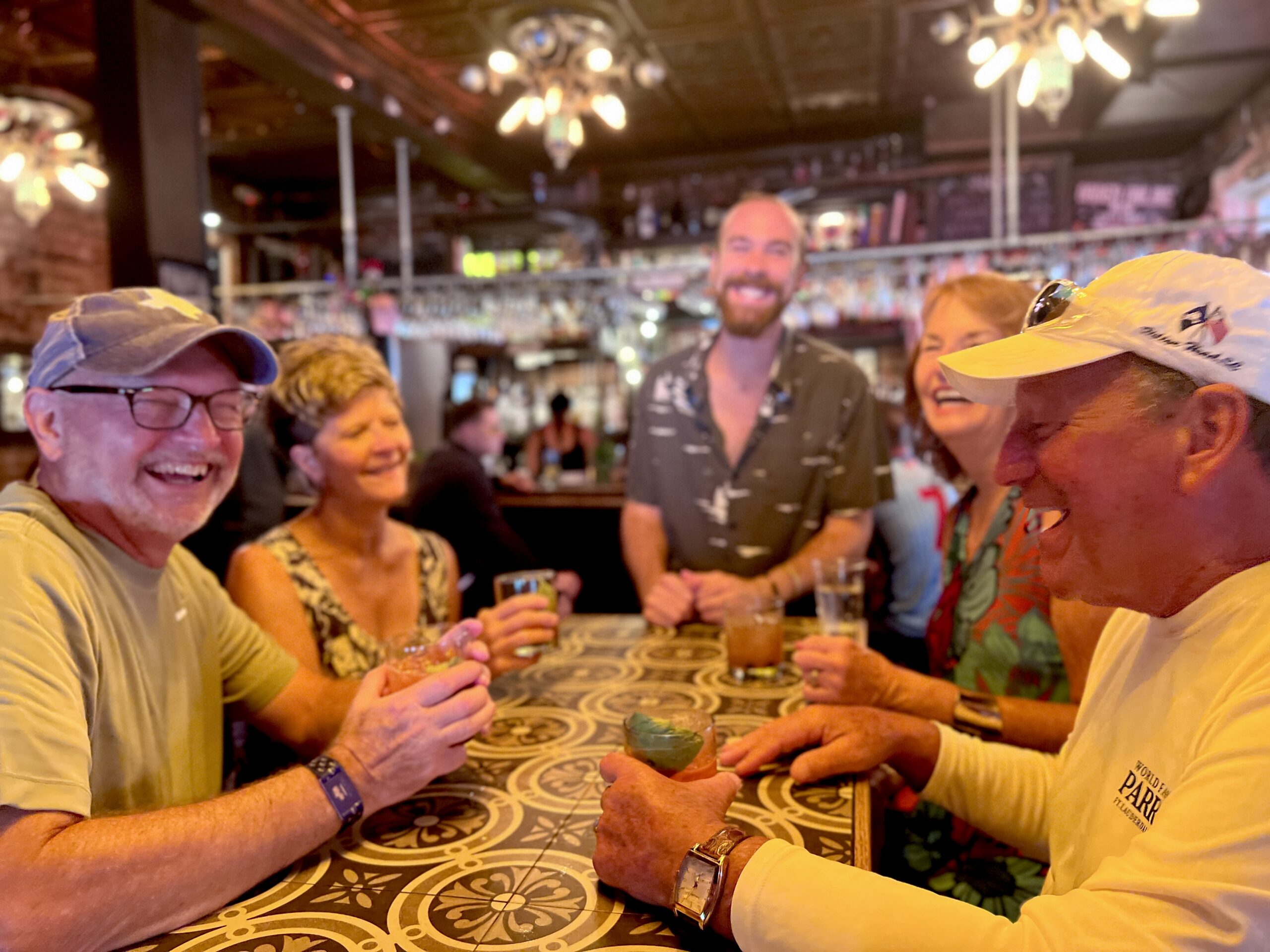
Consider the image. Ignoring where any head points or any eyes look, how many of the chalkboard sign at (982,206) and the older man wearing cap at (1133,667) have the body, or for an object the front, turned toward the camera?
1

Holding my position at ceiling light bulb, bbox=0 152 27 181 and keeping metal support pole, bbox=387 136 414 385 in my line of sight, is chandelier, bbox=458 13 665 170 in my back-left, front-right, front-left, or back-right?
front-right

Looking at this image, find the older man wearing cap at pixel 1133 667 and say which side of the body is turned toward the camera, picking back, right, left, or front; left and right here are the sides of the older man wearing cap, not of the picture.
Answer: left

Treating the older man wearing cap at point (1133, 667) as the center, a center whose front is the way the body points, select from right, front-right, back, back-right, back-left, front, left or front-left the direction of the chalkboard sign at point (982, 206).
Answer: right

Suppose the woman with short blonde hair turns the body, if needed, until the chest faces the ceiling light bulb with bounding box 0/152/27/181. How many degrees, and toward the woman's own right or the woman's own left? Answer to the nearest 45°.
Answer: approximately 180°

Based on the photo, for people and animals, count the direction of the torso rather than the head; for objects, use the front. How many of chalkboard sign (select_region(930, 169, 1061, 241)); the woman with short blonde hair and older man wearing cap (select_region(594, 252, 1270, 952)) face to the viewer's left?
1

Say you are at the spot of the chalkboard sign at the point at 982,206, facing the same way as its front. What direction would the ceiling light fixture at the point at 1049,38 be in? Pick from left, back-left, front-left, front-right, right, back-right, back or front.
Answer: front

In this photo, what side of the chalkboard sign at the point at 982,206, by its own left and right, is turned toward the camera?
front

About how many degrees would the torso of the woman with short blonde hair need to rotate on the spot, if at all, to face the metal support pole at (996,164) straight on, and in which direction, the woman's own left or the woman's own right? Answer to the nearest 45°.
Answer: approximately 90° to the woman's own left

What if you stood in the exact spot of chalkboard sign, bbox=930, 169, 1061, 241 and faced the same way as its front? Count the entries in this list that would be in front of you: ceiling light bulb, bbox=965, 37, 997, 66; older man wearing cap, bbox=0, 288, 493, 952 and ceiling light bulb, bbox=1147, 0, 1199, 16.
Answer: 3

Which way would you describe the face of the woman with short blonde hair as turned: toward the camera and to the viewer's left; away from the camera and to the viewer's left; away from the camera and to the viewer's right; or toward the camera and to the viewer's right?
toward the camera and to the viewer's right

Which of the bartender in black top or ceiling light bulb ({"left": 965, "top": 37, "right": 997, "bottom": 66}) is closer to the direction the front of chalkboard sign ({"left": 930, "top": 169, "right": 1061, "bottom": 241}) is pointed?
the ceiling light bulb

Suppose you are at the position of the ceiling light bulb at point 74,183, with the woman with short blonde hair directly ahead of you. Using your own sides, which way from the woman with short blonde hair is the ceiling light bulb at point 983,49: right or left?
left

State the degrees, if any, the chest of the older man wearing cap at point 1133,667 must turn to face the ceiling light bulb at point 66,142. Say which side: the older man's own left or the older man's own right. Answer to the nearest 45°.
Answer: approximately 45° to the older man's own right

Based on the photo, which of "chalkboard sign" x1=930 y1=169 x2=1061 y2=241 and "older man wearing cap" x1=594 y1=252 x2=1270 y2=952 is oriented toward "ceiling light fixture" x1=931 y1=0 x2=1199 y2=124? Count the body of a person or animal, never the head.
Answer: the chalkboard sign

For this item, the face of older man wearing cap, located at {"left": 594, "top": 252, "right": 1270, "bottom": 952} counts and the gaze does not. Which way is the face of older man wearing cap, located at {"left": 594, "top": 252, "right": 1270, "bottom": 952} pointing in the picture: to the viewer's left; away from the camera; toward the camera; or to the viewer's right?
to the viewer's left
